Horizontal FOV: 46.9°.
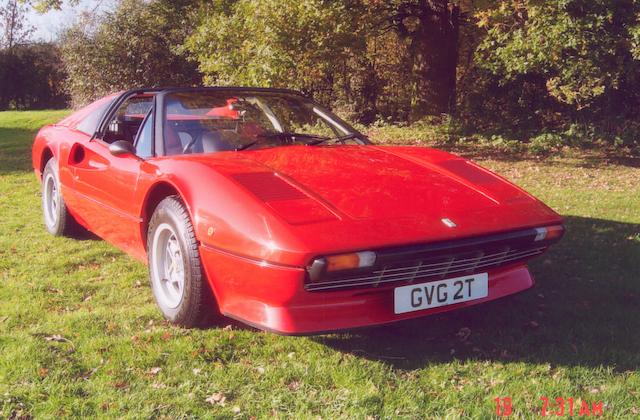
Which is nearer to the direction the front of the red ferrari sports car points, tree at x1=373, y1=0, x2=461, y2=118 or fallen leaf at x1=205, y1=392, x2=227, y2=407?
the fallen leaf

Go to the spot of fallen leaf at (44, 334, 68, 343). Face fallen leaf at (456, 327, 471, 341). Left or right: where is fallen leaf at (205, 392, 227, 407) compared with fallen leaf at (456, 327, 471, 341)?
right

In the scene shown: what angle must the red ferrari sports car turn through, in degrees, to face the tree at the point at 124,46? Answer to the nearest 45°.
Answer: approximately 135° to its left

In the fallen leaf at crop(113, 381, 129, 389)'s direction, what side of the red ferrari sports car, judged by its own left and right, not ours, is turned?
right

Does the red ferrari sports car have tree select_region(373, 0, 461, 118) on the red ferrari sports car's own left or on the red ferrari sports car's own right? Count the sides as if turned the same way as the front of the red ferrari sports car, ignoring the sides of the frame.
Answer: on the red ferrari sports car's own left

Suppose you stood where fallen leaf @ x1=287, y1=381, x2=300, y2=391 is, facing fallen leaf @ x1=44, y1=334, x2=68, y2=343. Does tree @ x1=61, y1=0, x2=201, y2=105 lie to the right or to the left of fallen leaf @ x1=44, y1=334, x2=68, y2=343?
right

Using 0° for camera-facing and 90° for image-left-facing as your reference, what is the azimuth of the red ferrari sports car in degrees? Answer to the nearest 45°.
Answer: approximately 315°
